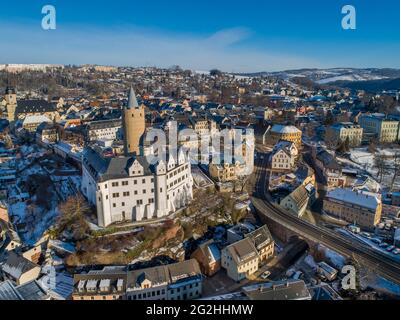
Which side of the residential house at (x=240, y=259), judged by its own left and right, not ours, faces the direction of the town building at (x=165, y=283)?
right

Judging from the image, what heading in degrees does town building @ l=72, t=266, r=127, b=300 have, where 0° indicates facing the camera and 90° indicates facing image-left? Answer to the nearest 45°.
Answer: approximately 0°

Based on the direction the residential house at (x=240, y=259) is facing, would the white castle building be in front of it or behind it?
behind

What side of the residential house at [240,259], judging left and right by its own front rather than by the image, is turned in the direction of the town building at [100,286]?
right

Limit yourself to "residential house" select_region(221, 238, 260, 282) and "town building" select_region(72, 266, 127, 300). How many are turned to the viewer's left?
0

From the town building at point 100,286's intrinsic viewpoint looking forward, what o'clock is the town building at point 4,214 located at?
the town building at point 4,214 is roughly at 5 o'clock from the town building at point 100,286.

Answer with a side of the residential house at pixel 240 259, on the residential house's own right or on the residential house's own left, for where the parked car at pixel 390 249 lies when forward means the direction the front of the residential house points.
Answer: on the residential house's own left

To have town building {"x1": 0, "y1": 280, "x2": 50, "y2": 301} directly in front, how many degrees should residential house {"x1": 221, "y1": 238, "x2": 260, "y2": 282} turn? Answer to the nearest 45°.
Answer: approximately 90° to its right

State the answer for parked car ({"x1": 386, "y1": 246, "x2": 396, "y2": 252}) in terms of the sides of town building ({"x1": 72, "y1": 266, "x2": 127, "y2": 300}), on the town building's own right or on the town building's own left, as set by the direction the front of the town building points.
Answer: on the town building's own left

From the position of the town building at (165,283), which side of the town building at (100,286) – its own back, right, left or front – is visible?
left

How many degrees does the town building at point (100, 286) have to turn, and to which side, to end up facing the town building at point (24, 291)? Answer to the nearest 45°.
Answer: approximately 90° to its right
